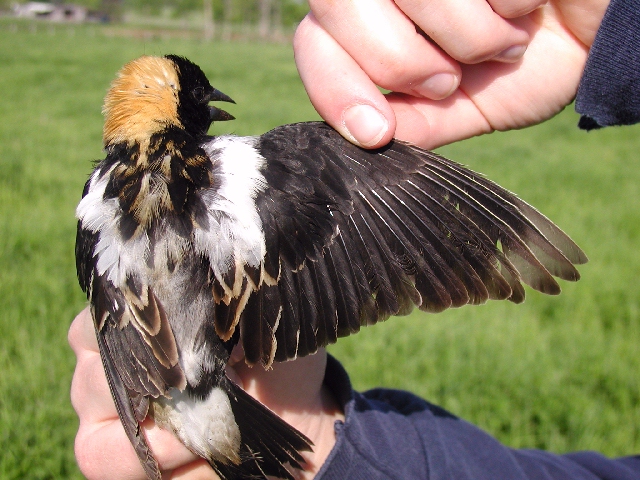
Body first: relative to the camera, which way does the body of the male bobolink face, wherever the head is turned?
away from the camera
